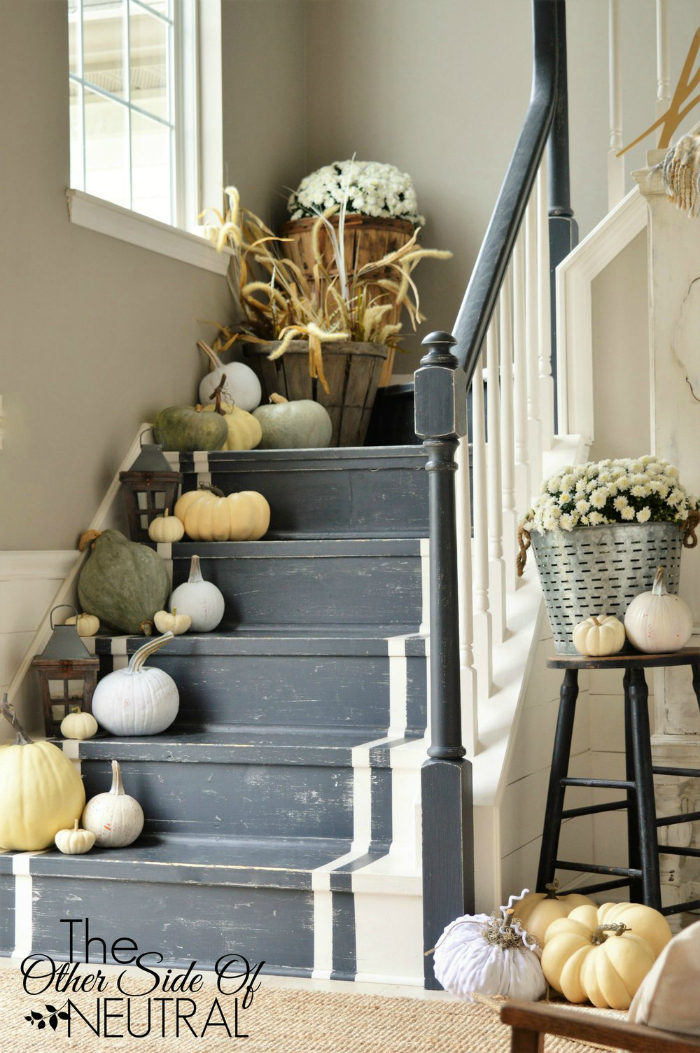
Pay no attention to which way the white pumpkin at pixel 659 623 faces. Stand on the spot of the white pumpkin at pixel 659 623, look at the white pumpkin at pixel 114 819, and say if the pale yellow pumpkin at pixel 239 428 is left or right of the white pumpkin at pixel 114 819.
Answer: right

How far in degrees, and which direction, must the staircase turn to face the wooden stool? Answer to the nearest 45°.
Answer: approximately 90° to its left

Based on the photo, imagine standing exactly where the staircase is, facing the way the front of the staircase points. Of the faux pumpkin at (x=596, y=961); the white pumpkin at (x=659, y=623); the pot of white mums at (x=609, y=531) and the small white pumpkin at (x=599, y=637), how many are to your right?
0

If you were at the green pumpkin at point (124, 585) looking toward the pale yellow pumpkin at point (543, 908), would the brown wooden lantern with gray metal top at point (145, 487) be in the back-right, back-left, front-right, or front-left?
back-left

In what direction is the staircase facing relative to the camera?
toward the camera

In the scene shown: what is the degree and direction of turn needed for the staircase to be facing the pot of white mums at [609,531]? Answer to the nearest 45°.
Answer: approximately 90° to its left

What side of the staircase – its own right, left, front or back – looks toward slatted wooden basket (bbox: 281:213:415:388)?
back

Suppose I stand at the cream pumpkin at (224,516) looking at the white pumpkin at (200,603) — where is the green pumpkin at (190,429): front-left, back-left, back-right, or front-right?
back-right

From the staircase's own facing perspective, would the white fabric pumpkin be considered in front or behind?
in front
